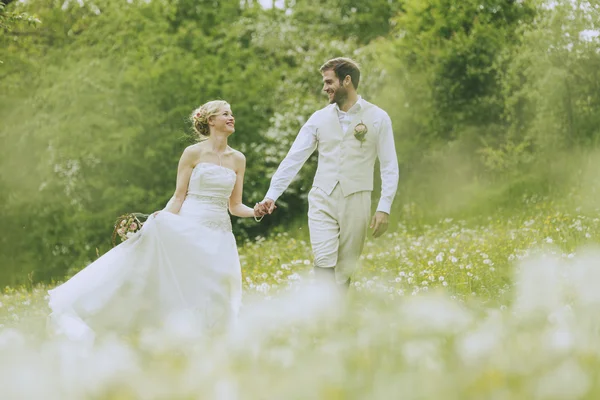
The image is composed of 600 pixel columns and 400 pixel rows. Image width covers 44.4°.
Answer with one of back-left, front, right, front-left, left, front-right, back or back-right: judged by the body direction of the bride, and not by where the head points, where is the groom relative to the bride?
front-left

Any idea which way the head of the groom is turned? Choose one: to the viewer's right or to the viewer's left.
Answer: to the viewer's left

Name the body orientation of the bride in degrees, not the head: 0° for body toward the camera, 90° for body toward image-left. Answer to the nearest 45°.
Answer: approximately 315°
